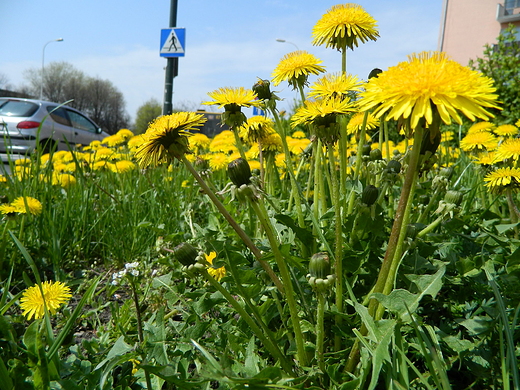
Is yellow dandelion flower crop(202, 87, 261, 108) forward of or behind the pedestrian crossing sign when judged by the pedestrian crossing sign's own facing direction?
forward

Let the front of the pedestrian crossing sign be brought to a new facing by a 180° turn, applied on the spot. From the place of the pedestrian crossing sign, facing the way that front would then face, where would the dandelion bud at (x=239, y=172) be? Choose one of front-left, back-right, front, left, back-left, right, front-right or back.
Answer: back

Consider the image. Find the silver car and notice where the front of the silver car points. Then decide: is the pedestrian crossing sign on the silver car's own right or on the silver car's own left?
on the silver car's own right

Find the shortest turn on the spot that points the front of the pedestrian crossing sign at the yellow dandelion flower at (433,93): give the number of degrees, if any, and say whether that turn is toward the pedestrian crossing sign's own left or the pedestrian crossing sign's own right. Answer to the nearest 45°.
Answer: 0° — it already faces it

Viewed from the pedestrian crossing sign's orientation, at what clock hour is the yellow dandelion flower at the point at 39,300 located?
The yellow dandelion flower is roughly at 12 o'clock from the pedestrian crossing sign.

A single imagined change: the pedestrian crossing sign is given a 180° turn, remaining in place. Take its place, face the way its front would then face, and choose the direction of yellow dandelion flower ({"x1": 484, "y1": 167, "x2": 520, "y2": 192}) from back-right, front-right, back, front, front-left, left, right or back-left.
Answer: back

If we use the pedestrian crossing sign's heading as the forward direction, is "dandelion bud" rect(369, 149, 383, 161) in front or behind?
in front

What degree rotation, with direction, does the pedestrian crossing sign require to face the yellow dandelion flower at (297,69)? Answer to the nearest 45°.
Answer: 0° — it already faces it

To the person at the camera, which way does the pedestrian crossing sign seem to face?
facing the viewer

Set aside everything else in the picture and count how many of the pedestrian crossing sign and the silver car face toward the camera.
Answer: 1

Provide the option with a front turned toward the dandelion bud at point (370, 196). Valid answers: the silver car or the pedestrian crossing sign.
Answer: the pedestrian crossing sign

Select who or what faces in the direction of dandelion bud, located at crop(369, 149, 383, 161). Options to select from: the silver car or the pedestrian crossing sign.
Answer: the pedestrian crossing sign

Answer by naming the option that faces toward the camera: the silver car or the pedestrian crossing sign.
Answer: the pedestrian crossing sign

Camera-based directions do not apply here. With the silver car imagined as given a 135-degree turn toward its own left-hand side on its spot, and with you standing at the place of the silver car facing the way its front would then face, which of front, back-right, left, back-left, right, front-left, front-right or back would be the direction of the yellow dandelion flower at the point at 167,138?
left
